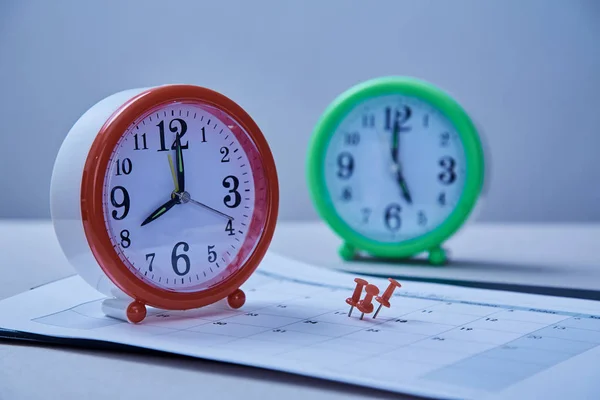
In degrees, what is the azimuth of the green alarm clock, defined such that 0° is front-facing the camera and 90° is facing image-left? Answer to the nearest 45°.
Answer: approximately 0°

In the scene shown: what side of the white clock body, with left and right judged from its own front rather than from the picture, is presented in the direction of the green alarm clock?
left

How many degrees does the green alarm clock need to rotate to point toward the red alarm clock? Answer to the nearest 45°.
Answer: approximately 45° to its right

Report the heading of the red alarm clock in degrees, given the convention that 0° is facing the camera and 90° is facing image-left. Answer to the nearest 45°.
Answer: approximately 315°

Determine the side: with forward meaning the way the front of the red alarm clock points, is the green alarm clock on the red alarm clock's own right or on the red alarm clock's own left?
on the red alarm clock's own left

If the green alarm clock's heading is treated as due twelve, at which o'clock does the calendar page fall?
The calendar page is roughly at 12 o'clock from the green alarm clock.
